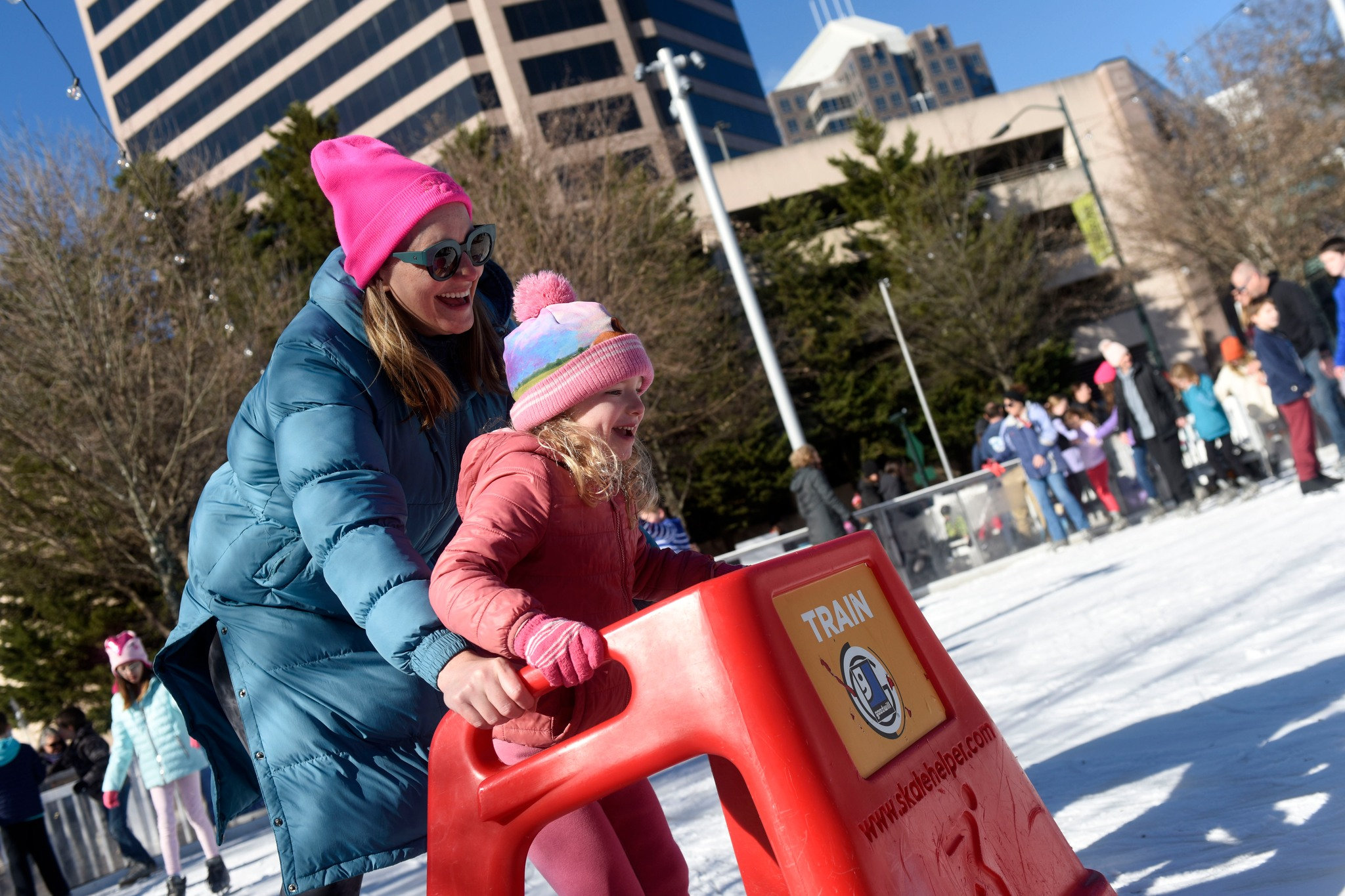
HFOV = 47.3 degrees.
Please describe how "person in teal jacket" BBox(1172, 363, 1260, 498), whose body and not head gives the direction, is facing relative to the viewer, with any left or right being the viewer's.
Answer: facing the viewer and to the left of the viewer

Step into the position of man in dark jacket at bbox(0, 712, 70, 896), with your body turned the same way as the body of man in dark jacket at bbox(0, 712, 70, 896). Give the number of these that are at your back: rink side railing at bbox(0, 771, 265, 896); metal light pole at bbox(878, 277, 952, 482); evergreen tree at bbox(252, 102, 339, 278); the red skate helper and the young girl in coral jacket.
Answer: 2

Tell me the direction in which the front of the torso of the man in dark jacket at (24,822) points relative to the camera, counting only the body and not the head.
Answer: away from the camera

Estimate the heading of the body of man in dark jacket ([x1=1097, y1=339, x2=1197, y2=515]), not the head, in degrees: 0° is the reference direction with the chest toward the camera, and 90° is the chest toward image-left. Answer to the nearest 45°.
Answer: approximately 45°

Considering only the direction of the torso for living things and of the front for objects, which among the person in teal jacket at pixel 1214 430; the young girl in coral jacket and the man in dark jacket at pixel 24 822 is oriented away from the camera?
the man in dark jacket

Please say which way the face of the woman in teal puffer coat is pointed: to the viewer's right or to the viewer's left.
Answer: to the viewer's right

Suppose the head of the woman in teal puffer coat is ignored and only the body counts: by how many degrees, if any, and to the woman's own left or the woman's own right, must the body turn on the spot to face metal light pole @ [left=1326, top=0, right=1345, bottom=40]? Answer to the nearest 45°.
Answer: approximately 90° to the woman's own left

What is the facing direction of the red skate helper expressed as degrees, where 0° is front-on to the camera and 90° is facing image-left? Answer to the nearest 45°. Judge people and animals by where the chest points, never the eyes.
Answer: approximately 315°

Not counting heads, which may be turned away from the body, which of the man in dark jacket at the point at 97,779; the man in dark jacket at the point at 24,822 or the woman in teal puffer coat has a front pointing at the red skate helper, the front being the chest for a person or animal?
the woman in teal puffer coat

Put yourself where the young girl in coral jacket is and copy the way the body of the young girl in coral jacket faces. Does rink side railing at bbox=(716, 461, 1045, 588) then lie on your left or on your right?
on your left
